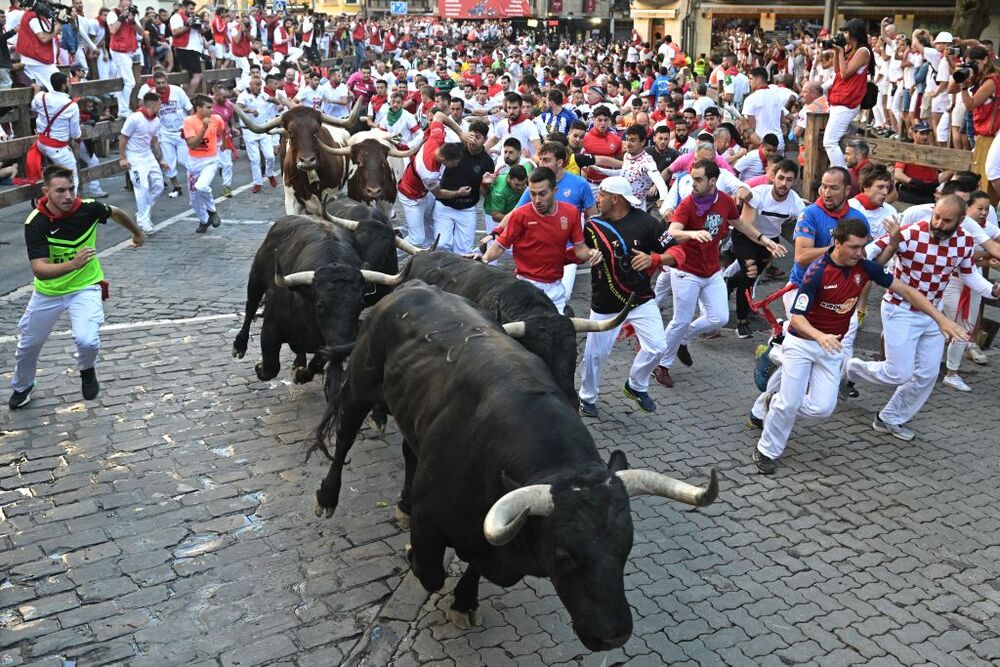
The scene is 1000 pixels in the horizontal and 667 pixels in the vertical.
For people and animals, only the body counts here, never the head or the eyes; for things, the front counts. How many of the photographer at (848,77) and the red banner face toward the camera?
1

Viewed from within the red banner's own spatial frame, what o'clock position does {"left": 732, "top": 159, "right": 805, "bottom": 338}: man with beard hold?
The man with beard is roughly at 12 o'clock from the red banner.

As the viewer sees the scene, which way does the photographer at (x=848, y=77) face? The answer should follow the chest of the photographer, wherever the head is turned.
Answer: to the viewer's left

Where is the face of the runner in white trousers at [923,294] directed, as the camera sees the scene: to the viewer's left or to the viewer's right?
to the viewer's left

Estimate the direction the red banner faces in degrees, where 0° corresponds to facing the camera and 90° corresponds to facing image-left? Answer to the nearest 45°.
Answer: approximately 0°

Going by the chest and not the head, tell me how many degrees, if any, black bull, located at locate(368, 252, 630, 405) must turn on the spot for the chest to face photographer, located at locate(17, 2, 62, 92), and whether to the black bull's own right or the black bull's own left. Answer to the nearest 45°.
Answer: approximately 180°

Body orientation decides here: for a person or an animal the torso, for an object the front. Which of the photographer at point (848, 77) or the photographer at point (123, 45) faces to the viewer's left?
the photographer at point (848, 77)

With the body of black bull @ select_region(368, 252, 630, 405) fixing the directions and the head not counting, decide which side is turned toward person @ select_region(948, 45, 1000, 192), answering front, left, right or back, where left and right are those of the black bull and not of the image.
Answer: left

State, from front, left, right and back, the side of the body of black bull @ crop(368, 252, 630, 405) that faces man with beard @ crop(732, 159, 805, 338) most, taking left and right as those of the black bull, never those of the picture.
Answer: left

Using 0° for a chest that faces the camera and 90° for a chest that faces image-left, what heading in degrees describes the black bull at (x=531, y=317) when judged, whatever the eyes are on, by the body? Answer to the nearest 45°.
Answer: approximately 315°

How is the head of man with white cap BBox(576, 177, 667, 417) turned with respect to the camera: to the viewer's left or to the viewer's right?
to the viewer's left

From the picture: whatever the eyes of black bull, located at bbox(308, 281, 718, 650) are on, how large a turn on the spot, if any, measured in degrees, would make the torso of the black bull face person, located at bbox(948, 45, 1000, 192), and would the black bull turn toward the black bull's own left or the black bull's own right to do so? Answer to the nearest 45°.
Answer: approximately 90° to the black bull's own left

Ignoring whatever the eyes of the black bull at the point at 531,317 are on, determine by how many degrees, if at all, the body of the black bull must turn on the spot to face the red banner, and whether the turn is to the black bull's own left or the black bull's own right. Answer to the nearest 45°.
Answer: approximately 135° to the black bull's own left

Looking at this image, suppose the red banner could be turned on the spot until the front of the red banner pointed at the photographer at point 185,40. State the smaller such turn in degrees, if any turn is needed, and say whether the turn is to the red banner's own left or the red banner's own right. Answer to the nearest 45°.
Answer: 0° — it already faces them

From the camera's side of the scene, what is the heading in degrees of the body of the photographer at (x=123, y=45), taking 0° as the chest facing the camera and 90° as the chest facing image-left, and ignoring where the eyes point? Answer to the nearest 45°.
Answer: approximately 315°
